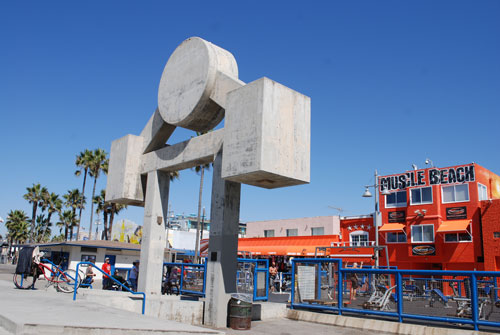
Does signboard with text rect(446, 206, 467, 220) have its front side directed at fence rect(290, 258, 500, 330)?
yes

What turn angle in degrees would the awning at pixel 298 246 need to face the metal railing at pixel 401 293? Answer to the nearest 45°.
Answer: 0° — it already faces it

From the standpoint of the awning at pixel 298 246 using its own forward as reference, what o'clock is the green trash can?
The green trash can is roughly at 12 o'clock from the awning.

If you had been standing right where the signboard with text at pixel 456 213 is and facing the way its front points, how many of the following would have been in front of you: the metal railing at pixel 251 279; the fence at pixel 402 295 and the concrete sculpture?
3

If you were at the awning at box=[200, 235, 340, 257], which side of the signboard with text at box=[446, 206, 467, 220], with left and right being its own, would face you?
right

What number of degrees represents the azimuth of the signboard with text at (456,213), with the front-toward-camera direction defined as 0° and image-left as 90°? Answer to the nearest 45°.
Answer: approximately 0°

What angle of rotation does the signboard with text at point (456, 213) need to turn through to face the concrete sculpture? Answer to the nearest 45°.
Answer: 0° — it already faces it

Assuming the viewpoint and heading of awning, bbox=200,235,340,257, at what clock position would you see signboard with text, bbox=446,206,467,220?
The signboard with text is roughly at 10 o'clock from the awning.

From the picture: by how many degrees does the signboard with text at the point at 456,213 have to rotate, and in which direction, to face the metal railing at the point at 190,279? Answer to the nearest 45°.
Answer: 0° — it already faces it
